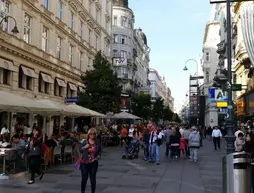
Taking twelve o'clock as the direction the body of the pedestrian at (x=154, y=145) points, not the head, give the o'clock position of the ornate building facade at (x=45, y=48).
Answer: The ornate building facade is roughly at 5 o'clock from the pedestrian.

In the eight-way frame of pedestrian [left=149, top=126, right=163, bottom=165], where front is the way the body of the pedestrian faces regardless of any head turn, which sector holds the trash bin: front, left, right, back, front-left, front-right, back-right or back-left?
front

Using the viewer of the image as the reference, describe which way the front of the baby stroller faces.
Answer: facing the viewer and to the left of the viewer

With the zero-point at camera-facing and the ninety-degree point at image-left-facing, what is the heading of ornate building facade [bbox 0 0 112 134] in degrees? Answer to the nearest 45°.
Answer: approximately 315°

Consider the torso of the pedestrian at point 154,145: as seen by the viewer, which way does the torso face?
toward the camera

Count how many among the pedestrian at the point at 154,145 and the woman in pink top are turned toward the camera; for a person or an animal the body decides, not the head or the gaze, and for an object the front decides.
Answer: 2

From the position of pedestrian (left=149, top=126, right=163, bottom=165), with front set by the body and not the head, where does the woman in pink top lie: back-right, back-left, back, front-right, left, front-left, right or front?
front

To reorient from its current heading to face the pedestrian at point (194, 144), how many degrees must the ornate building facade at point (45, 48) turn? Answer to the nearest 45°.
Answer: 0° — it already faces them

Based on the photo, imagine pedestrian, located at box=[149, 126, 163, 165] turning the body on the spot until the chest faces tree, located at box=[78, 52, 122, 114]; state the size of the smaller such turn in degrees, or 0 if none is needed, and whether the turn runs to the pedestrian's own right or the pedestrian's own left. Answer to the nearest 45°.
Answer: approximately 180°

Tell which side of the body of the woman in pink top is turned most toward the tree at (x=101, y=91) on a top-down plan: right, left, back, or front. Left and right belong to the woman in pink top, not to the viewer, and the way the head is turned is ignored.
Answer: back

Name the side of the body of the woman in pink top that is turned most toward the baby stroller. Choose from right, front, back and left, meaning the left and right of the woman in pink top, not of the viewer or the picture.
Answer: back

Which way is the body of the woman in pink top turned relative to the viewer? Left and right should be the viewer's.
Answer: facing the viewer
